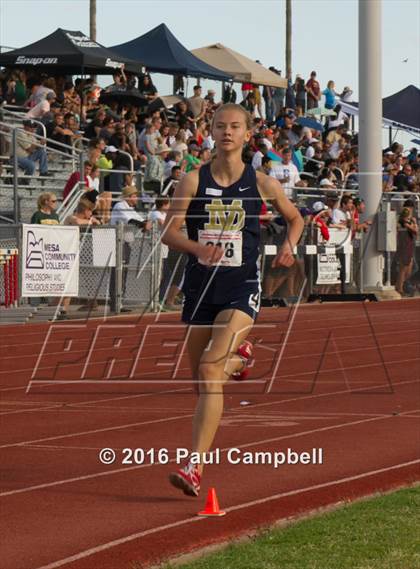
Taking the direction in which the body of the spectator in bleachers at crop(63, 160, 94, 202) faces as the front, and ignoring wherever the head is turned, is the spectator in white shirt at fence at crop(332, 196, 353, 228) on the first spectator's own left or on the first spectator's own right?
on the first spectator's own left

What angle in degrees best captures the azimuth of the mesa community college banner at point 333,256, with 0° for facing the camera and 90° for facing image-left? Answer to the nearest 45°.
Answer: approximately 0°

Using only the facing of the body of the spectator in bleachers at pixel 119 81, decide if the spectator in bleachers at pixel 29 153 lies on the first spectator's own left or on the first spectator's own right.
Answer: on the first spectator's own right

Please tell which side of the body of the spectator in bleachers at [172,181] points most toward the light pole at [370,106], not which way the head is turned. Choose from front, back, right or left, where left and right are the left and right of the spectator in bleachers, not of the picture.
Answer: left

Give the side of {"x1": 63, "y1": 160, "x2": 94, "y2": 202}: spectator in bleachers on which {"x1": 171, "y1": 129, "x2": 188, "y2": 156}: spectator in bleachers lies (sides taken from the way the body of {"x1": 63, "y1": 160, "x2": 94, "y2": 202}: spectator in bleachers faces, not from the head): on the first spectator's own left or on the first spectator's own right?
on the first spectator's own left

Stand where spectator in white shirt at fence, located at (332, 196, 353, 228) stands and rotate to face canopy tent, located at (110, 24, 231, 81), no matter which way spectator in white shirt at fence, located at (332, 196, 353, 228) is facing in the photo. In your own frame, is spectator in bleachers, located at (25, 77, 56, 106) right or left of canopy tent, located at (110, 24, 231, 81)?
left
